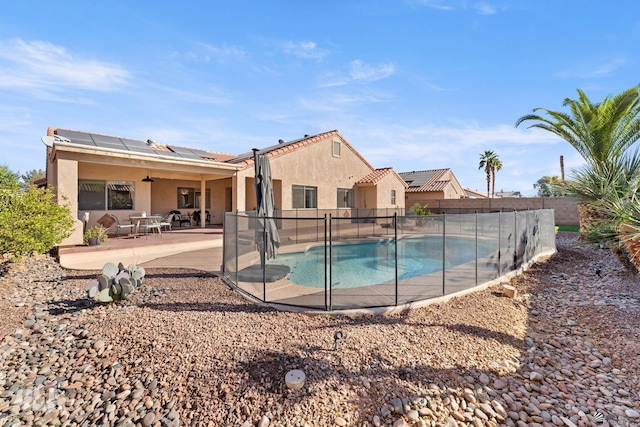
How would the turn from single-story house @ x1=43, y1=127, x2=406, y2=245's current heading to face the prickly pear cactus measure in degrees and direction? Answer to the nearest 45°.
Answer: approximately 135° to its left

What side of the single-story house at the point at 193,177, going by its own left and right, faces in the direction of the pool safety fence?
back

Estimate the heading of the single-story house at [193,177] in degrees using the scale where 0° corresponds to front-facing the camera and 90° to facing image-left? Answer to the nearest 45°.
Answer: approximately 135°
